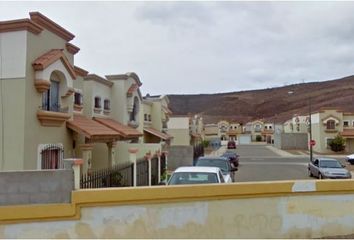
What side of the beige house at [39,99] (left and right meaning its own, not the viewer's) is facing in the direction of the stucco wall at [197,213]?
front

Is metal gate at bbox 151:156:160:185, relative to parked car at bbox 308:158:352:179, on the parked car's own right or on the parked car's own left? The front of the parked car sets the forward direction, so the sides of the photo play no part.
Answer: on the parked car's own right

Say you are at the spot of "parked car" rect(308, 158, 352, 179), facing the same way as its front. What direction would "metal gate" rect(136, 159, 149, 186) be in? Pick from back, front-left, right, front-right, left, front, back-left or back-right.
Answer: right

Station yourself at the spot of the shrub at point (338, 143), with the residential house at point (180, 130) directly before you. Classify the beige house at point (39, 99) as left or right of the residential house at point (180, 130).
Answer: left

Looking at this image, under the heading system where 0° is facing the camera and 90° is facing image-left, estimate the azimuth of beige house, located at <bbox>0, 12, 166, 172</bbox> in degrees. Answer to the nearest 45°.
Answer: approximately 315°

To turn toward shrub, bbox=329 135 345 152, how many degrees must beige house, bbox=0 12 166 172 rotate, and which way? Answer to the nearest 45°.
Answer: approximately 90° to its left

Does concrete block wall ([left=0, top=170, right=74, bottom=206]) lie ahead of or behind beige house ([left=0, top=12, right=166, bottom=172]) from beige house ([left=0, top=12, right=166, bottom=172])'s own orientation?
ahead

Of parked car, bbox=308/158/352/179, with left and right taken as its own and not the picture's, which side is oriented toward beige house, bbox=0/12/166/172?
right
